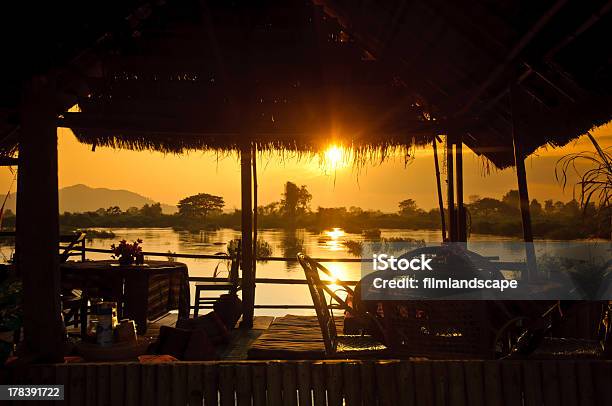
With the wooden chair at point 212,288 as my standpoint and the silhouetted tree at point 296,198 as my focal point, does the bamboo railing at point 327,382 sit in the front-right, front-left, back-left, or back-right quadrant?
back-right

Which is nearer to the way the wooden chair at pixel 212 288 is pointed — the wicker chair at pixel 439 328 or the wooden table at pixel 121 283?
the wooden table

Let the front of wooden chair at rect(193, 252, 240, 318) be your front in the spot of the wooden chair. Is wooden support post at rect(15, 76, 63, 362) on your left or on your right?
on your left
